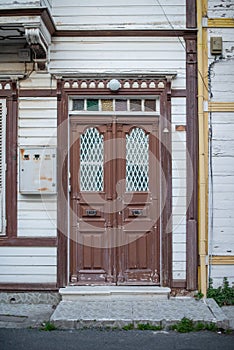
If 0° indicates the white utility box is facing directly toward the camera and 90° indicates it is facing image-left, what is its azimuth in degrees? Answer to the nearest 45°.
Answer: approximately 0°

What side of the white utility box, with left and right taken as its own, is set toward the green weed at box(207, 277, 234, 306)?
left

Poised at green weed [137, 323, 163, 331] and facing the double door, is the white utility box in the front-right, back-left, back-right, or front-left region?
front-left

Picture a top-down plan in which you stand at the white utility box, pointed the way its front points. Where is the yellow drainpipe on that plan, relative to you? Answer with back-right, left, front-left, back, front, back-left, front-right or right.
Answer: left

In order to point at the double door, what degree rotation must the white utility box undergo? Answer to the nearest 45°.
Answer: approximately 90° to its left
